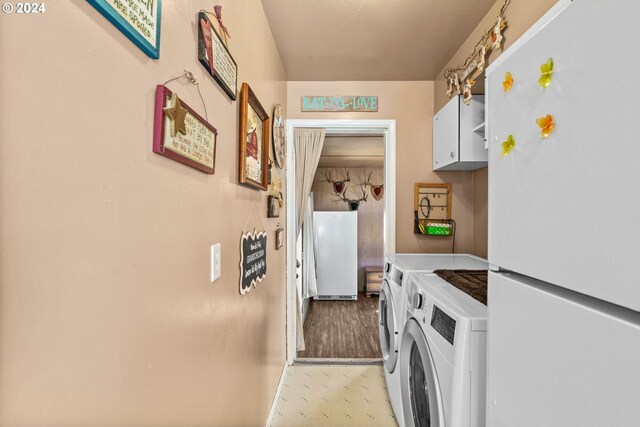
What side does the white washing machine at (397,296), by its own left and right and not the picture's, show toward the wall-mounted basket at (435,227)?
right

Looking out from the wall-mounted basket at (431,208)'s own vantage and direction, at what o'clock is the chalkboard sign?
The chalkboard sign is roughly at 1 o'clock from the wall-mounted basket.

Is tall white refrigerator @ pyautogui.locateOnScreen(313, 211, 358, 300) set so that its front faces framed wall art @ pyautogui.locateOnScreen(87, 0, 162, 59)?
yes

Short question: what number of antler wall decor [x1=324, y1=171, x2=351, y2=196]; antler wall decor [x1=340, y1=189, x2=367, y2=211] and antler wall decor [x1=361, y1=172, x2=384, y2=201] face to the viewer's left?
0

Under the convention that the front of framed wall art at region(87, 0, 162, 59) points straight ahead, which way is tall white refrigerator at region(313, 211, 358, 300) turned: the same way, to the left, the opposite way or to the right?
to the right

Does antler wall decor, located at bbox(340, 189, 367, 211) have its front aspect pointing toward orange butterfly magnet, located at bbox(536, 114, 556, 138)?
yes

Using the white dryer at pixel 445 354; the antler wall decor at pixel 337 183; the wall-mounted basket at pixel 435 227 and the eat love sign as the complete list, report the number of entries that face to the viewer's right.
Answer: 0

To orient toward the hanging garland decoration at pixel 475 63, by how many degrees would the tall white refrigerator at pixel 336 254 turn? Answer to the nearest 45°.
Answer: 0° — it already faces it

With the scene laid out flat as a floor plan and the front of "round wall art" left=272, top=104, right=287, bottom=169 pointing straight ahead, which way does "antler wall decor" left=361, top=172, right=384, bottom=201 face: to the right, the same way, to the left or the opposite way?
to the right

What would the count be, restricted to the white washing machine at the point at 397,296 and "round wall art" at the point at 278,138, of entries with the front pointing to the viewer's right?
1

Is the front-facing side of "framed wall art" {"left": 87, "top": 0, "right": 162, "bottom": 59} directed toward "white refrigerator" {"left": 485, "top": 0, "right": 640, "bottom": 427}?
yes

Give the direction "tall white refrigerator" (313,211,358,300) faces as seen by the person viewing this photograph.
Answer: facing the viewer

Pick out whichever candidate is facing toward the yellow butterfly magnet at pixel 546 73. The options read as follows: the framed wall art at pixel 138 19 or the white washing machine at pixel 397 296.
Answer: the framed wall art

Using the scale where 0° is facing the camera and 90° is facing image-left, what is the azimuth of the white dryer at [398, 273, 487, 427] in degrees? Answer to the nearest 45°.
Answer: approximately 45°

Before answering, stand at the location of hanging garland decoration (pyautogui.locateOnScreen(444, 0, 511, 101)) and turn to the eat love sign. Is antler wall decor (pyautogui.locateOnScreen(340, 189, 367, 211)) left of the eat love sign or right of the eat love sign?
right

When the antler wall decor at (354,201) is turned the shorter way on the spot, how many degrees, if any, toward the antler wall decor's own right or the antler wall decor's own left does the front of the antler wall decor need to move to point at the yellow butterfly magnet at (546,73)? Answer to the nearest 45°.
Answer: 0° — it already faces it

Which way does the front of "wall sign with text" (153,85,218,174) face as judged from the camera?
facing the viewer and to the right of the viewer

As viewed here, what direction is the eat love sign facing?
toward the camera

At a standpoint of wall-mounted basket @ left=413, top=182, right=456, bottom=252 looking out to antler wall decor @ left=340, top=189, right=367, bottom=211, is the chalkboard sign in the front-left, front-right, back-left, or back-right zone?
back-left
